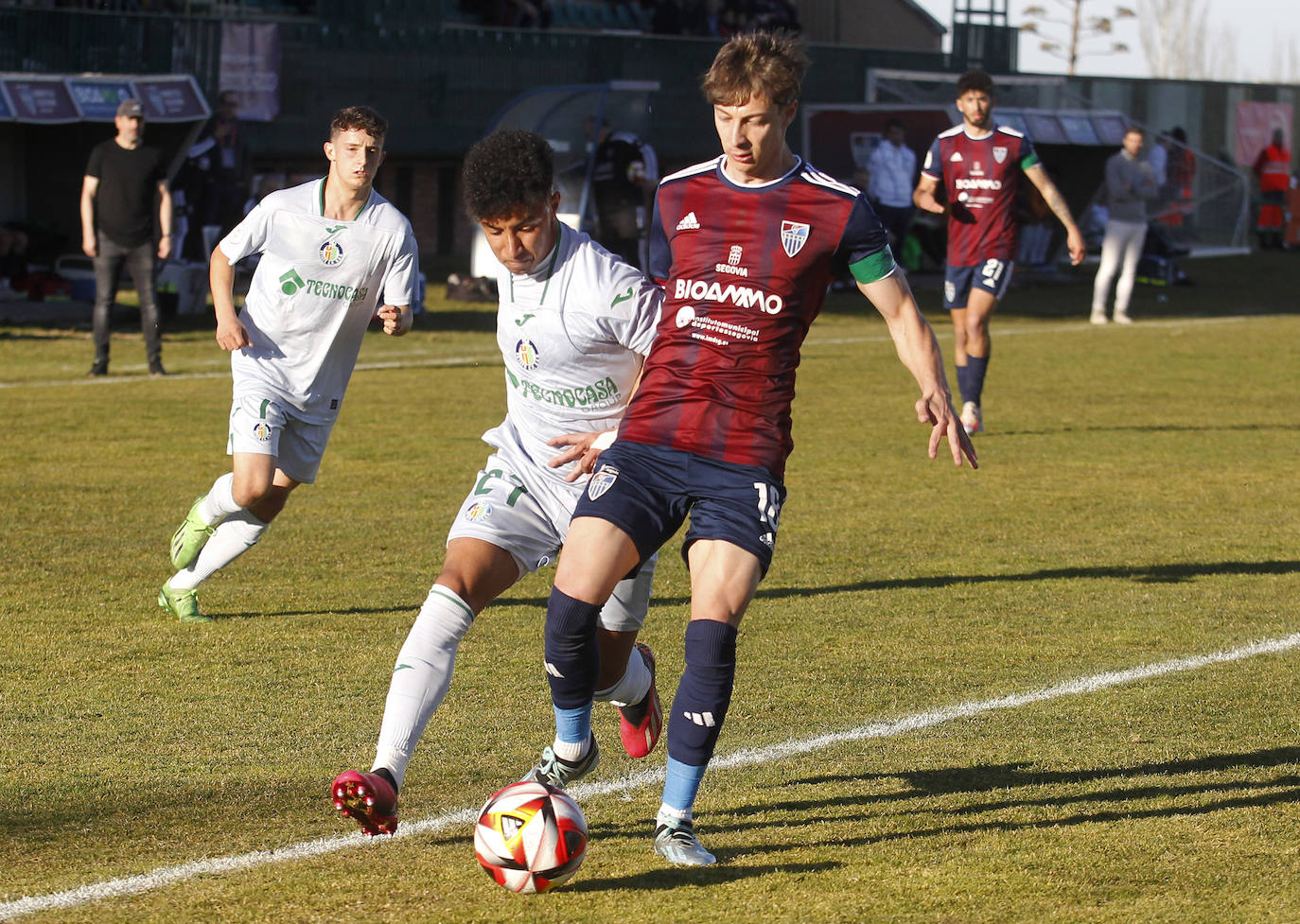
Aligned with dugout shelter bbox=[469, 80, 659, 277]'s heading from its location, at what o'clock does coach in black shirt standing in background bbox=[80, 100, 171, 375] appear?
The coach in black shirt standing in background is roughly at 2 o'clock from the dugout shelter.

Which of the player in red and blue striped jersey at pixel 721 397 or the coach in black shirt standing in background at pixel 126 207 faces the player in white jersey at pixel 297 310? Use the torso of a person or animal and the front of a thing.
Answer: the coach in black shirt standing in background

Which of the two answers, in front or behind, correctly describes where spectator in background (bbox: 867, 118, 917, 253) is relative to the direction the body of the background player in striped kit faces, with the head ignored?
behind

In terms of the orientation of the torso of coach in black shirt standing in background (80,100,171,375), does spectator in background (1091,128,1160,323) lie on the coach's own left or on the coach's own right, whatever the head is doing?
on the coach's own left

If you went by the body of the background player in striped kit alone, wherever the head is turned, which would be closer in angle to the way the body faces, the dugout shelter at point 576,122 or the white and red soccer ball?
the white and red soccer ball

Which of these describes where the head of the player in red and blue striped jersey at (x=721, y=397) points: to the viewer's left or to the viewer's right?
to the viewer's left
